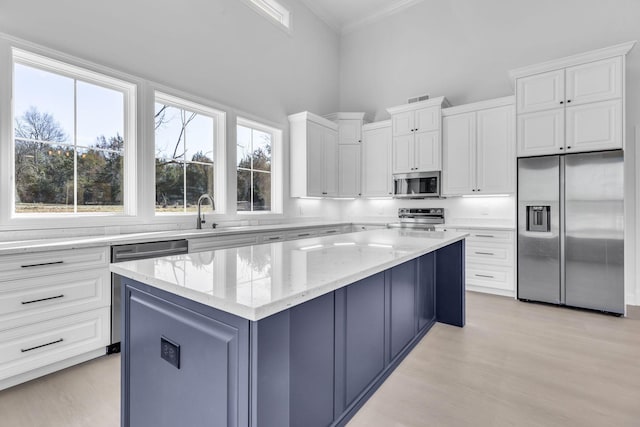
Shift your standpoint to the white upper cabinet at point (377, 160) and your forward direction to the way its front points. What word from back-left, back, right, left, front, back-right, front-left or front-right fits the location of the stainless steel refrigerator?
left

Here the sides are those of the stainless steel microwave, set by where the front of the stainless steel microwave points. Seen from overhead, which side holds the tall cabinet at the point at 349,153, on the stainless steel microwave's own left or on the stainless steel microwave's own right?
on the stainless steel microwave's own right

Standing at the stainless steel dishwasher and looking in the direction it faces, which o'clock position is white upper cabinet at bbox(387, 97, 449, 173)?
The white upper cabinet is roughly at 10 o'clock from the stainless steel dishwasher.

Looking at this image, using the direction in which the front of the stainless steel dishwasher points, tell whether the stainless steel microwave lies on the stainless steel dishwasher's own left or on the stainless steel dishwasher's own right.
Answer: on the stainless steel dishwasher's own left

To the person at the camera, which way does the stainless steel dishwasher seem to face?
facing the viewer and to the right of the viewer

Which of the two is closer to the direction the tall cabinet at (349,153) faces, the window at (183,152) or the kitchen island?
the kitchen island

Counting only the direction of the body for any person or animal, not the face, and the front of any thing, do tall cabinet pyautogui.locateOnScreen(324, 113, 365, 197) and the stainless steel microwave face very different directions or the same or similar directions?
same or similar directions

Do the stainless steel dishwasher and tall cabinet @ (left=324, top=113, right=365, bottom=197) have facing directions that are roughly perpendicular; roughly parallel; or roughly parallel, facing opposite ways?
roughly perpendicular

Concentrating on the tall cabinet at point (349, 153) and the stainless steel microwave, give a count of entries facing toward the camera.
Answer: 2

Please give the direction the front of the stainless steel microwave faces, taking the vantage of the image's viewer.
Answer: facing the viewer

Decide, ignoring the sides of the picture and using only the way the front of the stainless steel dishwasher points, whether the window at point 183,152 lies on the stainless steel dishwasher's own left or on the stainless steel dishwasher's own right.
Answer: on the stainless steel dishwasher's own left

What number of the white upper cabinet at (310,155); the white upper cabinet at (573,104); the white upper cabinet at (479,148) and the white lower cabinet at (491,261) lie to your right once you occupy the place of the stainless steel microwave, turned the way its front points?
1

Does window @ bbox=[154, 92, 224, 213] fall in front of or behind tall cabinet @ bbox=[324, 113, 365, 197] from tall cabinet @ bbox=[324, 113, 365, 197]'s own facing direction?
in front

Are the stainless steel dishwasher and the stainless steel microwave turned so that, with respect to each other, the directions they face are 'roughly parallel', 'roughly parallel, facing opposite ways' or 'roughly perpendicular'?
roughly perpendicular
